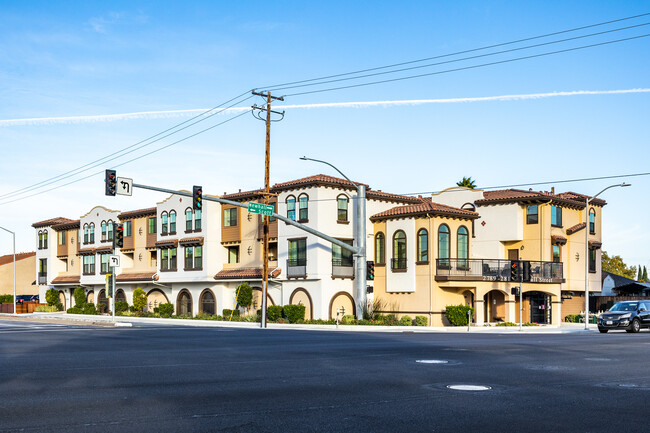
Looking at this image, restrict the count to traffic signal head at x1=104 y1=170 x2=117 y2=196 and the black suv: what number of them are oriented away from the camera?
0

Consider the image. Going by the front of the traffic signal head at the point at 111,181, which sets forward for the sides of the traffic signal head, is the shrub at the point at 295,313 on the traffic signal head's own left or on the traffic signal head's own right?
on the traffic signal head's own left

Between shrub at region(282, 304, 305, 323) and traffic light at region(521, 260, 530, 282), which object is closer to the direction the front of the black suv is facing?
the shrub

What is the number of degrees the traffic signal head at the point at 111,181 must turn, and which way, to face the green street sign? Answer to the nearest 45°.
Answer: approximately 90° to its left

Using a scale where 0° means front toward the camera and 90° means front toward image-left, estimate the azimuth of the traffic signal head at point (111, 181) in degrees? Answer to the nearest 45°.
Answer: approximately 315°

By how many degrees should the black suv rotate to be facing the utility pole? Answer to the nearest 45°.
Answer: approximately 45° to its right

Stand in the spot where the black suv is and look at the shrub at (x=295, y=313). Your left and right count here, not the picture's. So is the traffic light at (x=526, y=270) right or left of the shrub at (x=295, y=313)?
right

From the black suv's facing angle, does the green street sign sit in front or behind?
in front

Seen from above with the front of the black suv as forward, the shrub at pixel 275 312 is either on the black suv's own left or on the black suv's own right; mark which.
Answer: on the black suv's own right

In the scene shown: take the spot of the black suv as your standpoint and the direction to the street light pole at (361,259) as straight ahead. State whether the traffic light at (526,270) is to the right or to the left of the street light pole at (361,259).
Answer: right

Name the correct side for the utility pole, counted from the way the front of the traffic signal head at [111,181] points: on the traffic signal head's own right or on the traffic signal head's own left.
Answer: on the traffic signal head's own left
